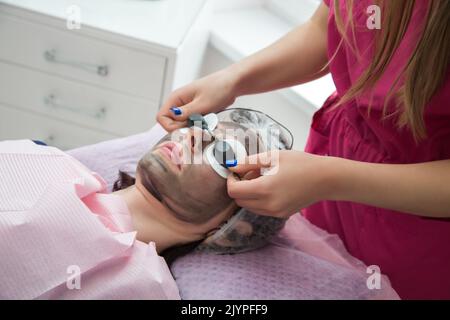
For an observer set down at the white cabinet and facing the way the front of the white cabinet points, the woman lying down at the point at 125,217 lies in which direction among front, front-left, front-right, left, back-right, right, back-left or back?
front-left

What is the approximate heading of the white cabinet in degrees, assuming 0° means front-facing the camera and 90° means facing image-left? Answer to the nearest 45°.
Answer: approximately 45°
